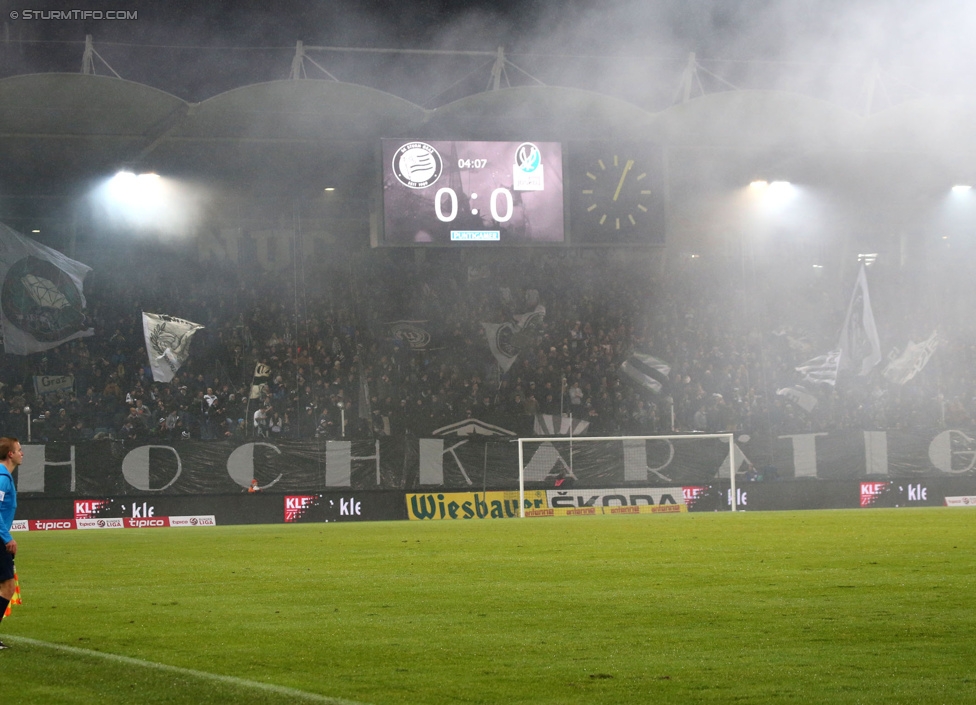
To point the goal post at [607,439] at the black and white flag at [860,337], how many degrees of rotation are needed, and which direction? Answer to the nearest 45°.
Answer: approximately 135° to its left

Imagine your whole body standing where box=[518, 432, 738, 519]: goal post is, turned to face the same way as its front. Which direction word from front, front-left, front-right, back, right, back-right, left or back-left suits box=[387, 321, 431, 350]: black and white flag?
back-right

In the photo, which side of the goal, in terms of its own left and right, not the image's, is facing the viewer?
front

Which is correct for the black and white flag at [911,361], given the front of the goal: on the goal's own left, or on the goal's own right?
on the goal's own left

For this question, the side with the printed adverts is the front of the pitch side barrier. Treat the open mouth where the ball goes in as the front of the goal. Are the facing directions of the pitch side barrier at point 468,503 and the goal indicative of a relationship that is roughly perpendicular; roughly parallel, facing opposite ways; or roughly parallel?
roughly parallel

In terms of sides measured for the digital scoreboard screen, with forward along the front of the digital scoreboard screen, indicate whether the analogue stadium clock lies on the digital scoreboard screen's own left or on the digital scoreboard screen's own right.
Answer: on the digital scoreboard screen's own left

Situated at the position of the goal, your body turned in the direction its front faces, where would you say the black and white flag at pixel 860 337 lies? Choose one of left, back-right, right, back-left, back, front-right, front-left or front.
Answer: back-left

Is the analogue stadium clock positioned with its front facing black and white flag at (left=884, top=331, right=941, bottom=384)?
no

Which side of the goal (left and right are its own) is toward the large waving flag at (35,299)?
right

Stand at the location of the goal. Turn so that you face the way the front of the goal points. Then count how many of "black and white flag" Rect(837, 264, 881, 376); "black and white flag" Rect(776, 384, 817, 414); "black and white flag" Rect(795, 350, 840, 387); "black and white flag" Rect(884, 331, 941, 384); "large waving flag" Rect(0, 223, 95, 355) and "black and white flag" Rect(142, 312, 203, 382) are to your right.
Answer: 2

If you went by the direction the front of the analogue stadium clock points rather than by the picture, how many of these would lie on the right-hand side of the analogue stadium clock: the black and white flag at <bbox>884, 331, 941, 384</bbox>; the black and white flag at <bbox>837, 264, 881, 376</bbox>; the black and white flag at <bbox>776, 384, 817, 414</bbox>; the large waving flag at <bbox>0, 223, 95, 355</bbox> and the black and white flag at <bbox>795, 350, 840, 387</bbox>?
1

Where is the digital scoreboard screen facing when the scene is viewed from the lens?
facing the viewer

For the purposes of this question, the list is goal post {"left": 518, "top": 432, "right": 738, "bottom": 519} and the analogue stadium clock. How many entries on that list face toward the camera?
2

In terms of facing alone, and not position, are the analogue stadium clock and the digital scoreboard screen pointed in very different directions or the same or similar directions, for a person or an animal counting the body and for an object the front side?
same or similar directions

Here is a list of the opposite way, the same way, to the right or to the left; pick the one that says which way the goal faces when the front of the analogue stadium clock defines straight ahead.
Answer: the same way

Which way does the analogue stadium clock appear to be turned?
toward the camera

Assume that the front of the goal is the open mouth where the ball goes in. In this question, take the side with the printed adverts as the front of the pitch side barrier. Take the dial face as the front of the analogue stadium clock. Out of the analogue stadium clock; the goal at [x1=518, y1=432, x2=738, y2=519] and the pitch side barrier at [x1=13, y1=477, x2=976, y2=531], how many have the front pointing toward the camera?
3

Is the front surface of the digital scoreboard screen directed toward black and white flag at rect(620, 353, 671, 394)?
no
